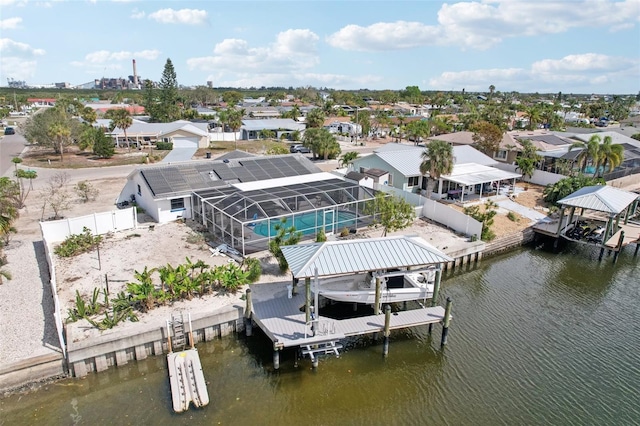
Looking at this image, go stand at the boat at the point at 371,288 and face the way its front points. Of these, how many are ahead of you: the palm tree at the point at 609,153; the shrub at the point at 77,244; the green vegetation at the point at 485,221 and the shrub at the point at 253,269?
2
